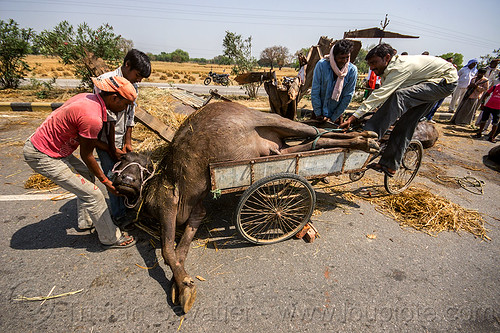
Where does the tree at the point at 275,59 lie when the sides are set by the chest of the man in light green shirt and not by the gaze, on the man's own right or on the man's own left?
on the man's own right

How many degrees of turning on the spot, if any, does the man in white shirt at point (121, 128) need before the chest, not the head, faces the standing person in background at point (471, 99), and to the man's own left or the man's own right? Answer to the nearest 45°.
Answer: approximately 45° to the man's own left

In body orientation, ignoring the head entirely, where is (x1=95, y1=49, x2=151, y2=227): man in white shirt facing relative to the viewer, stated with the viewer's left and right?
facing the viewer and to the right of the viewer

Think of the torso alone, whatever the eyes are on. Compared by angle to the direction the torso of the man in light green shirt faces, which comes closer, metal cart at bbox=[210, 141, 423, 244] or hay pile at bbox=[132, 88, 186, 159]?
the hay pile

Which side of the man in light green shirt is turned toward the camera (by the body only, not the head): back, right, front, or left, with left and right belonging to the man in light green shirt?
left

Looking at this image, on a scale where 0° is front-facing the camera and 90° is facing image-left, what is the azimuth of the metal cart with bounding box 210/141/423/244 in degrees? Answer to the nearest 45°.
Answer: approximately 270°

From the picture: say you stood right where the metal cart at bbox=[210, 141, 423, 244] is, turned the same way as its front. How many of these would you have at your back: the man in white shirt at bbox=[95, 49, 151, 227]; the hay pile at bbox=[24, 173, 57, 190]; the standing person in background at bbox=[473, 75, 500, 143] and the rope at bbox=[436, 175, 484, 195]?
2

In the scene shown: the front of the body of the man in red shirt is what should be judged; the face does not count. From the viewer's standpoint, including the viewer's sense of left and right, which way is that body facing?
facing to the right of the viewer
